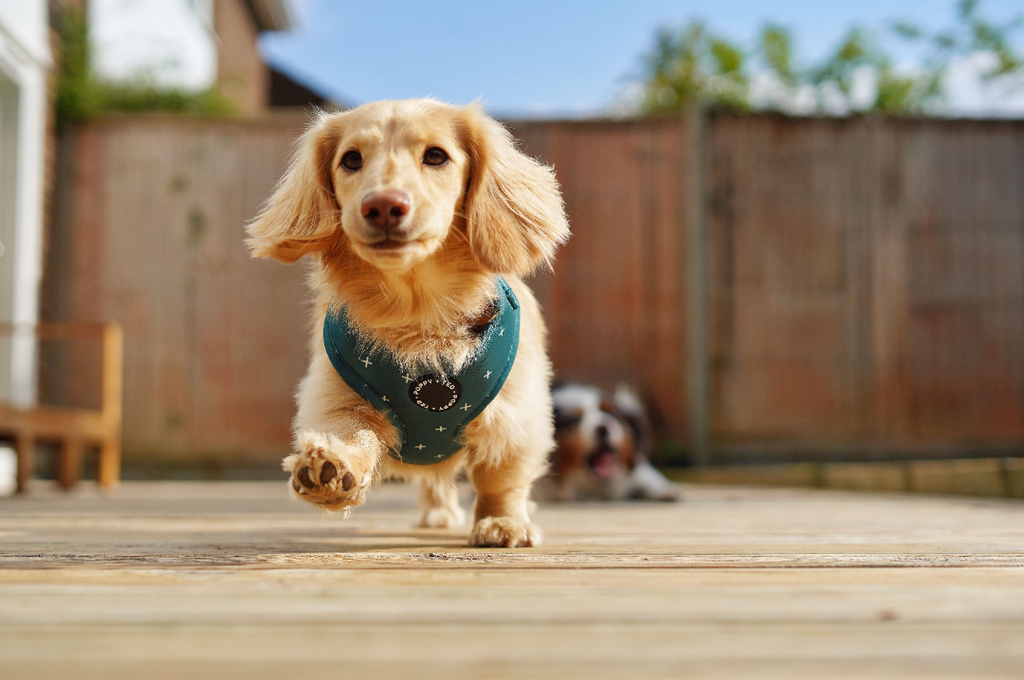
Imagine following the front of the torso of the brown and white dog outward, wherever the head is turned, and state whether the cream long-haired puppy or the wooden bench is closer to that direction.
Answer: the cream long-haired puppy

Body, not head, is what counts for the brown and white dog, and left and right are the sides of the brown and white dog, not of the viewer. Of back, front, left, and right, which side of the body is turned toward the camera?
front

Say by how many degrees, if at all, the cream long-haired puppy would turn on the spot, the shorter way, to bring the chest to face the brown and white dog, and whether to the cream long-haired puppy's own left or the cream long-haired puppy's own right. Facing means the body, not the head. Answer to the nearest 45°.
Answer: approximately 180°

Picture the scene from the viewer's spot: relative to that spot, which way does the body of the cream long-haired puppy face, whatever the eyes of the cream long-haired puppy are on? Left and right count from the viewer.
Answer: facing the viewer

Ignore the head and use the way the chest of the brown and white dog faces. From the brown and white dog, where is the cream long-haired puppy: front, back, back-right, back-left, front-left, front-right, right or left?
front

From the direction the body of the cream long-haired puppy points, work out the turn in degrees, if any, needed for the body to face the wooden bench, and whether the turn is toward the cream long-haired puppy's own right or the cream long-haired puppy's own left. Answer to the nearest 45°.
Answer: approximately 135° to the cream long-haired puppy's own right

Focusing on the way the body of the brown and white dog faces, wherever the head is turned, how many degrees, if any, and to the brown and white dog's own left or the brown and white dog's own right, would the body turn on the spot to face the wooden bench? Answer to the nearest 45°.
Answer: approximately 90° to the brown and white dog's own right

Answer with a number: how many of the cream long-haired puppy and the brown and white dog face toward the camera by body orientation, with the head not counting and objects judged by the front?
2

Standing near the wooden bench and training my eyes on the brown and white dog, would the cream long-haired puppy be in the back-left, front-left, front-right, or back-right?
front-right
